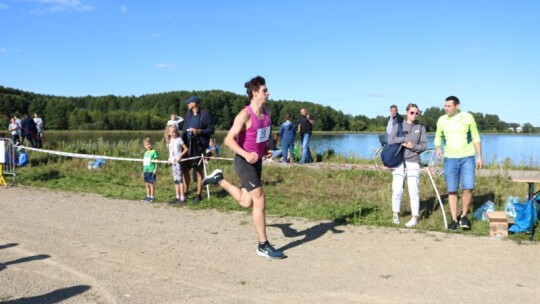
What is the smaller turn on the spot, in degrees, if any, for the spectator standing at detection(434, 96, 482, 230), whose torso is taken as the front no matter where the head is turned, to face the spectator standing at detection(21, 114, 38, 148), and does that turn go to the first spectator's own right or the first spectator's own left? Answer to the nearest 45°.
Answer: approximately 135° to the first spectator's own right

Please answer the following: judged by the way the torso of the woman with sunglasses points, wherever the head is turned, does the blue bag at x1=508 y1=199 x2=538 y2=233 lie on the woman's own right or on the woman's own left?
on the woman's own left

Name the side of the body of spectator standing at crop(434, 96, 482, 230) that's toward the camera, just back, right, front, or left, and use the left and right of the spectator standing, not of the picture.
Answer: front

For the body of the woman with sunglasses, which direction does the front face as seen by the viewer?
toward the camera

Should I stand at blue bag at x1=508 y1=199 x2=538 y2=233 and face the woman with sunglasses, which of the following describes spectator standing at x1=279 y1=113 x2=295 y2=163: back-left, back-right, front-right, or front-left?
front-right

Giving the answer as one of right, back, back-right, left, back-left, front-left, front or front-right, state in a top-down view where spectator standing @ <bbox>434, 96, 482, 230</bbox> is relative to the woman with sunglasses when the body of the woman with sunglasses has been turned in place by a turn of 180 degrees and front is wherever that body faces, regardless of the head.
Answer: right

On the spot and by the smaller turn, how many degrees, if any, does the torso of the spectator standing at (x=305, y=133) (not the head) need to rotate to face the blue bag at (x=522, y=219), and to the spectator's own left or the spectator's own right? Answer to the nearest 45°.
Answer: approximately 45° to the spectator's own left

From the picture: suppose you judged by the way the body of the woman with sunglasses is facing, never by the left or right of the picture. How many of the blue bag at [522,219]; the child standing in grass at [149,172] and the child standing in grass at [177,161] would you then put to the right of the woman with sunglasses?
2

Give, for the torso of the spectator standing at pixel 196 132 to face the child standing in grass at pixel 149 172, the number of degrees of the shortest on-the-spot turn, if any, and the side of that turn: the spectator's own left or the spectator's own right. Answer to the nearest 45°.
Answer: approximately 45° to the spectator's own right

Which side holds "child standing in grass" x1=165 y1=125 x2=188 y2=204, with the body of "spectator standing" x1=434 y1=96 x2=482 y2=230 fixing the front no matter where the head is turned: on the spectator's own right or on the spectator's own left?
on the spectator's own right

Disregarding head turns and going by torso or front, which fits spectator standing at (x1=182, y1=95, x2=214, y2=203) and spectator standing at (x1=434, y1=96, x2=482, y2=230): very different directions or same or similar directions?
same or similar directions

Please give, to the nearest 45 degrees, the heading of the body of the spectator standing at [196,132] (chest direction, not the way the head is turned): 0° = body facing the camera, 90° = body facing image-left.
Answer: approximately 45°
